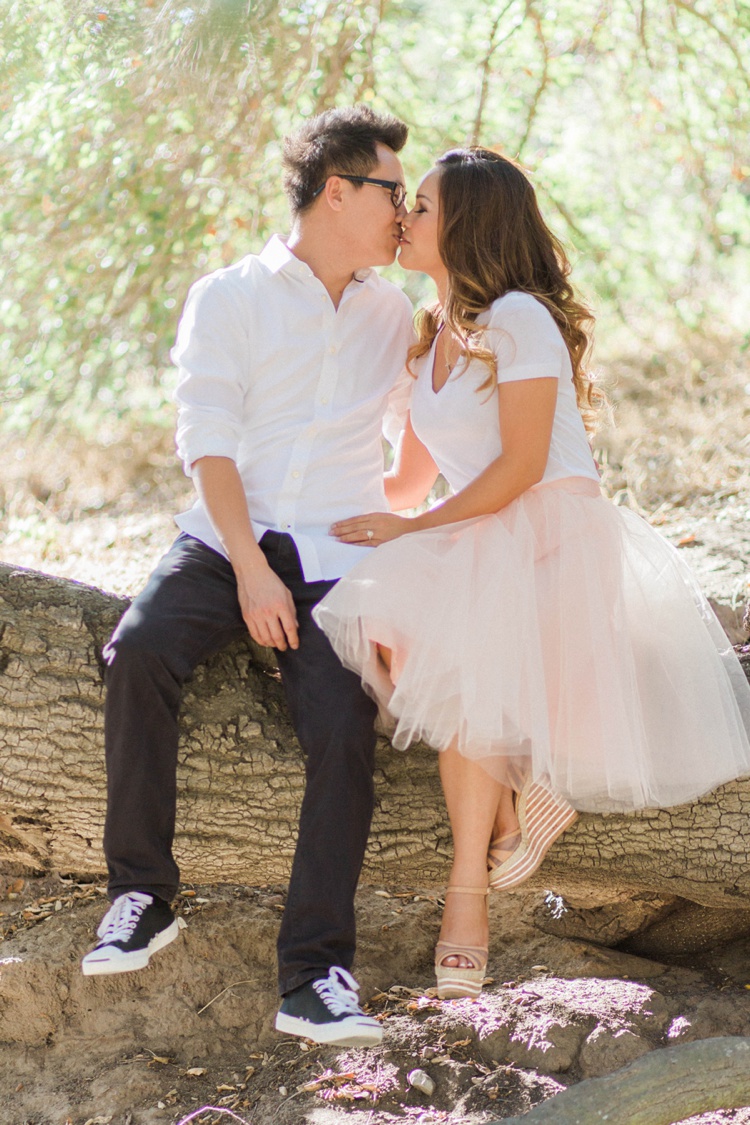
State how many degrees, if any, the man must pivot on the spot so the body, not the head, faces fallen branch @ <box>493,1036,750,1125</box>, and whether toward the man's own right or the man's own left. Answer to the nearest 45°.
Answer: approximately 45° to the man's own left

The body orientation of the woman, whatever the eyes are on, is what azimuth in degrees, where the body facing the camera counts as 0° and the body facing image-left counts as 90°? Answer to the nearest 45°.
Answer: approximately 45°

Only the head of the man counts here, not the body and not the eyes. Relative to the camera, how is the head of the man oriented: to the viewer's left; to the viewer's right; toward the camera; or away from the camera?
to the viewer's right

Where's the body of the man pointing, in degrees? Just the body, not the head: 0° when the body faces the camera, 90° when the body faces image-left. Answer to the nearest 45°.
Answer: approximately 0°

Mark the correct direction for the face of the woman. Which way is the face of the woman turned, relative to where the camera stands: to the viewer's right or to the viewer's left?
to the viewer's left

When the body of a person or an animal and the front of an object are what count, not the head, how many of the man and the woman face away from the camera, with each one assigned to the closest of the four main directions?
0
